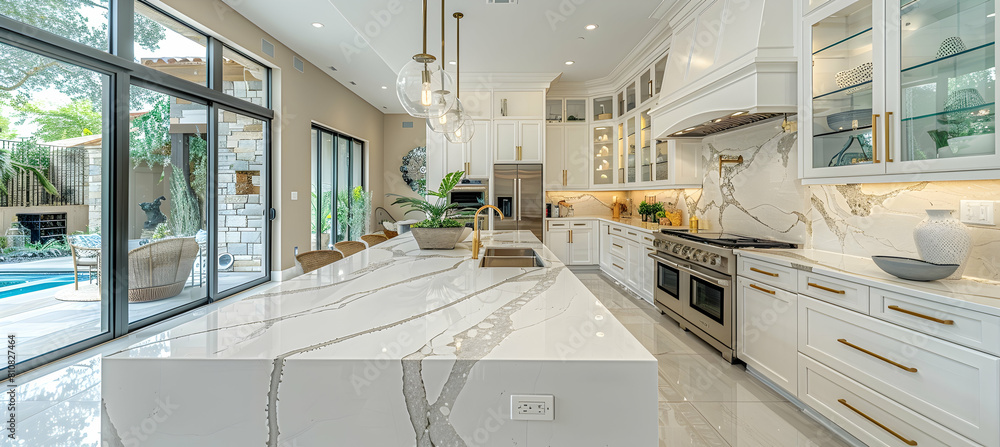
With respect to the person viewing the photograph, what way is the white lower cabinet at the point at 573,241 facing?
facing the viewer

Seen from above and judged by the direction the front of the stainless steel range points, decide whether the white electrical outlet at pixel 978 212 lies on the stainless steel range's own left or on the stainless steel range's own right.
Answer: on the stainless steel range's own left

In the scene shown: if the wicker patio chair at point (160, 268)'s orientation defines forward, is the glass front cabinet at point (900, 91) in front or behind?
behind

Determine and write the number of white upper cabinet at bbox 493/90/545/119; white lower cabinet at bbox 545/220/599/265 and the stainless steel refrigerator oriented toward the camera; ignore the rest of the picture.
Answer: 3

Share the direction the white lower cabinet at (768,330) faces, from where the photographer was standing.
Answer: facing the viewer and to the left of the viewer

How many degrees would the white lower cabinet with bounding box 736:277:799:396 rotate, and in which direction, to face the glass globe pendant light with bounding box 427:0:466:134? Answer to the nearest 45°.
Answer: approximately 45° to its right

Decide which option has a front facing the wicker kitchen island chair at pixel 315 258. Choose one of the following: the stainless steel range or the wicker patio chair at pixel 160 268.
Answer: the stainless steel range

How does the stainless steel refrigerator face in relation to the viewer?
toward the camera

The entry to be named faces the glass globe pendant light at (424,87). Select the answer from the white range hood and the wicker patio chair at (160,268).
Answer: the white range hood
